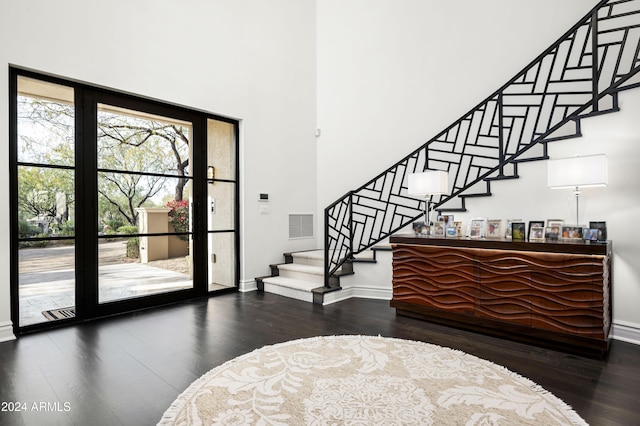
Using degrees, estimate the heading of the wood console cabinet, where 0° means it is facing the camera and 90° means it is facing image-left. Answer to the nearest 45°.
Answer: approximately 45°

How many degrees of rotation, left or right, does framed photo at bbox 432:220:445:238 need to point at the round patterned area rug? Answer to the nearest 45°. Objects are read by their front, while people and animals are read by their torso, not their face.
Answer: approximately 45° to its left

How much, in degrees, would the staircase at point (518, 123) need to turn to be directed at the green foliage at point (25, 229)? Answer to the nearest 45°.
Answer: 0° — it already faces it

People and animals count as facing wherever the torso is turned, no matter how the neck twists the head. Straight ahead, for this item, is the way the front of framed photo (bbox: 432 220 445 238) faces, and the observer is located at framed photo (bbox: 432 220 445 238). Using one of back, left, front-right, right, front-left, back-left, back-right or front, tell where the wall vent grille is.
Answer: right

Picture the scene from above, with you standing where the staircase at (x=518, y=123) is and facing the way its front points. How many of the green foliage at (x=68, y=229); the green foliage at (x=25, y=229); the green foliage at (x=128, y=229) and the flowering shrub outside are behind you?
0

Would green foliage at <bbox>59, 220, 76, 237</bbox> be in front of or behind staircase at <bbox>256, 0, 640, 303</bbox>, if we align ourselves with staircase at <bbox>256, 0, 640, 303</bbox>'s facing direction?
in front

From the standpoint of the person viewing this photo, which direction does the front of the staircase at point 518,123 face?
facing the viewer and to the left of the viewer

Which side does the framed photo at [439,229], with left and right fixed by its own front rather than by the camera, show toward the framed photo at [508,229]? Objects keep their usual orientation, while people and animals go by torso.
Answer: left

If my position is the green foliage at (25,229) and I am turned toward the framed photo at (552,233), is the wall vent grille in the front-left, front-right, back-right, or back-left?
front-left

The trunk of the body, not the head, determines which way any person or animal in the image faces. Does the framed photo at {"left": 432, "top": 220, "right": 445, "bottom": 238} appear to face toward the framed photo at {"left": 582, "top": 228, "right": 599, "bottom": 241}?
no
